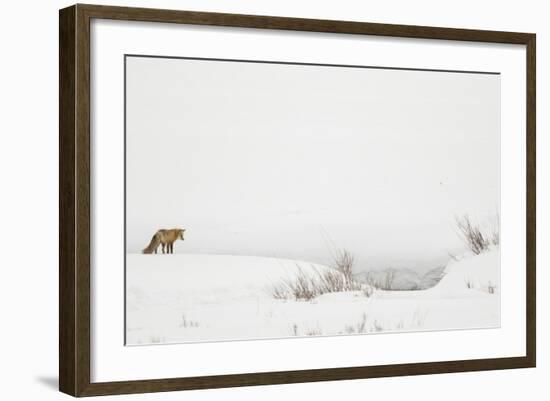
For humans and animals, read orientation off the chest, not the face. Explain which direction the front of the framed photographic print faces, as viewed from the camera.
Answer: facing the viewer and to the right of the viewer
